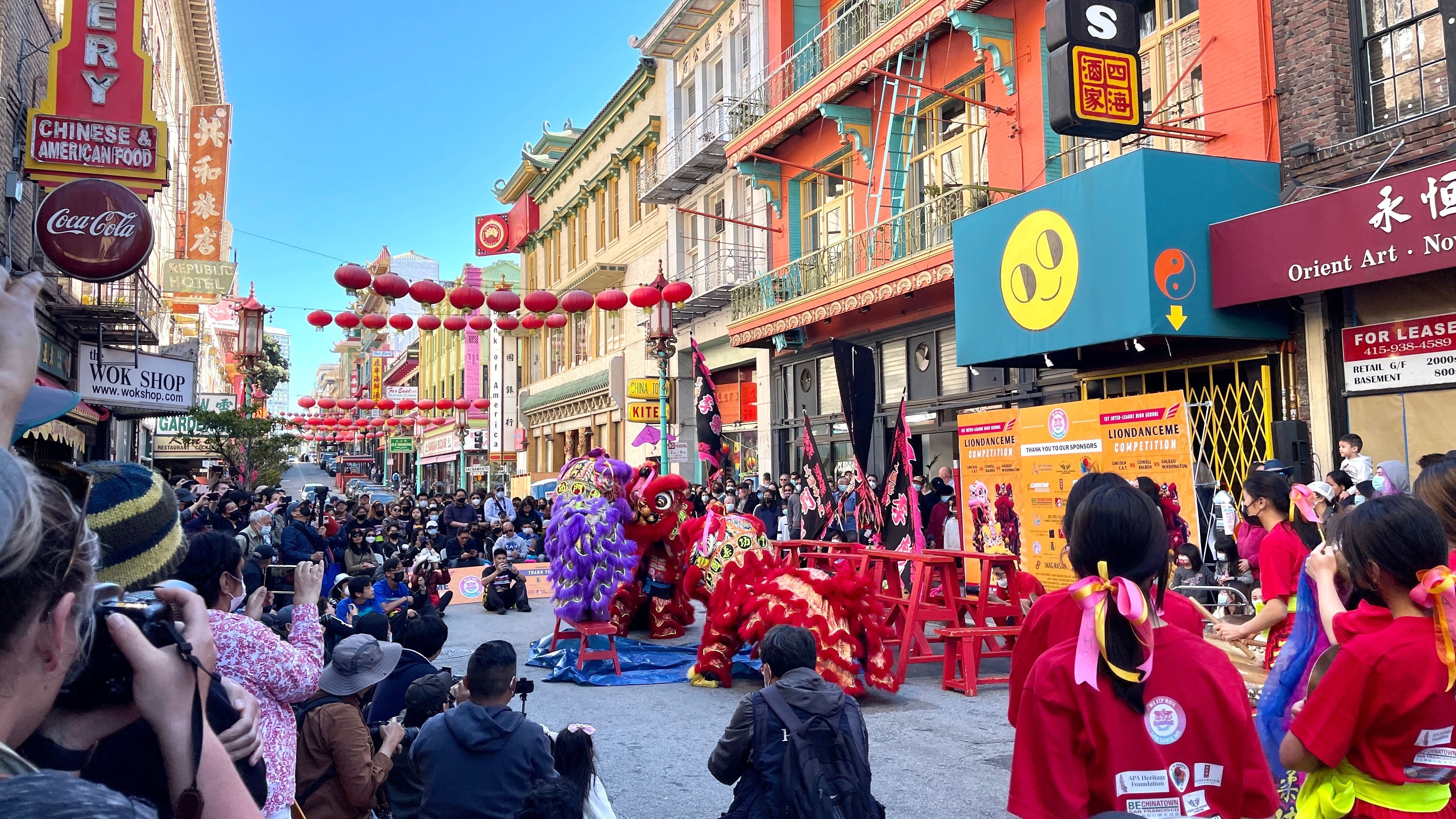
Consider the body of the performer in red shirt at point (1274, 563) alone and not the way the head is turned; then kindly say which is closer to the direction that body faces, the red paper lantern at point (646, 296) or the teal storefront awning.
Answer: the red paper lantern

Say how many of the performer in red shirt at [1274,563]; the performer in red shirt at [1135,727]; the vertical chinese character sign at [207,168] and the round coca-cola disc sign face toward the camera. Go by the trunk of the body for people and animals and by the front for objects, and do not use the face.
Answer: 2

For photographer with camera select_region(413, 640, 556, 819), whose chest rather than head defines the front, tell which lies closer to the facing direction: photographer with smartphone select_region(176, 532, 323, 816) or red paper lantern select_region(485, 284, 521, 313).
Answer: the red paper lantern

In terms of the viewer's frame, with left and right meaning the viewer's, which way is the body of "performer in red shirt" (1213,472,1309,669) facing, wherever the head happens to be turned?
facing to the left of the viewer

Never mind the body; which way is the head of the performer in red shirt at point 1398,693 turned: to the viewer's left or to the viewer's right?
to the viewer's left

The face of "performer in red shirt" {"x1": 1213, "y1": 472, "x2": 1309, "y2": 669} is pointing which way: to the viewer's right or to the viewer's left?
to the viewer's left

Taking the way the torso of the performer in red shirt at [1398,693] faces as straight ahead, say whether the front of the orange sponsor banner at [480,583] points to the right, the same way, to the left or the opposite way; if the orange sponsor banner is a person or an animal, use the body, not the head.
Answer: the opposite way

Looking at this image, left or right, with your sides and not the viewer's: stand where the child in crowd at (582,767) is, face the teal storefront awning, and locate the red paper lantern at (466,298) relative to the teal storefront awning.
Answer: left

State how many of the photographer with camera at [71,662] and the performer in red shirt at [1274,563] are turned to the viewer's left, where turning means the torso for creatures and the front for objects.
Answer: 1

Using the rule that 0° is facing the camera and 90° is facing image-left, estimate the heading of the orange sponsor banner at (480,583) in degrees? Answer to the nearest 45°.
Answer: approximately 0°

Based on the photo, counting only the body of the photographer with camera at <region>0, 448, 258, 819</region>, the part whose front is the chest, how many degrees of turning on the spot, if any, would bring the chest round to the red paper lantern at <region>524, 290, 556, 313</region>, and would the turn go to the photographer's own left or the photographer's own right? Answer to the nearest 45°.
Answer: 0° — they already face it

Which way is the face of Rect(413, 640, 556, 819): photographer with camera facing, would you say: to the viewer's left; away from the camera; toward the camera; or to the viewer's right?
away from the camera
